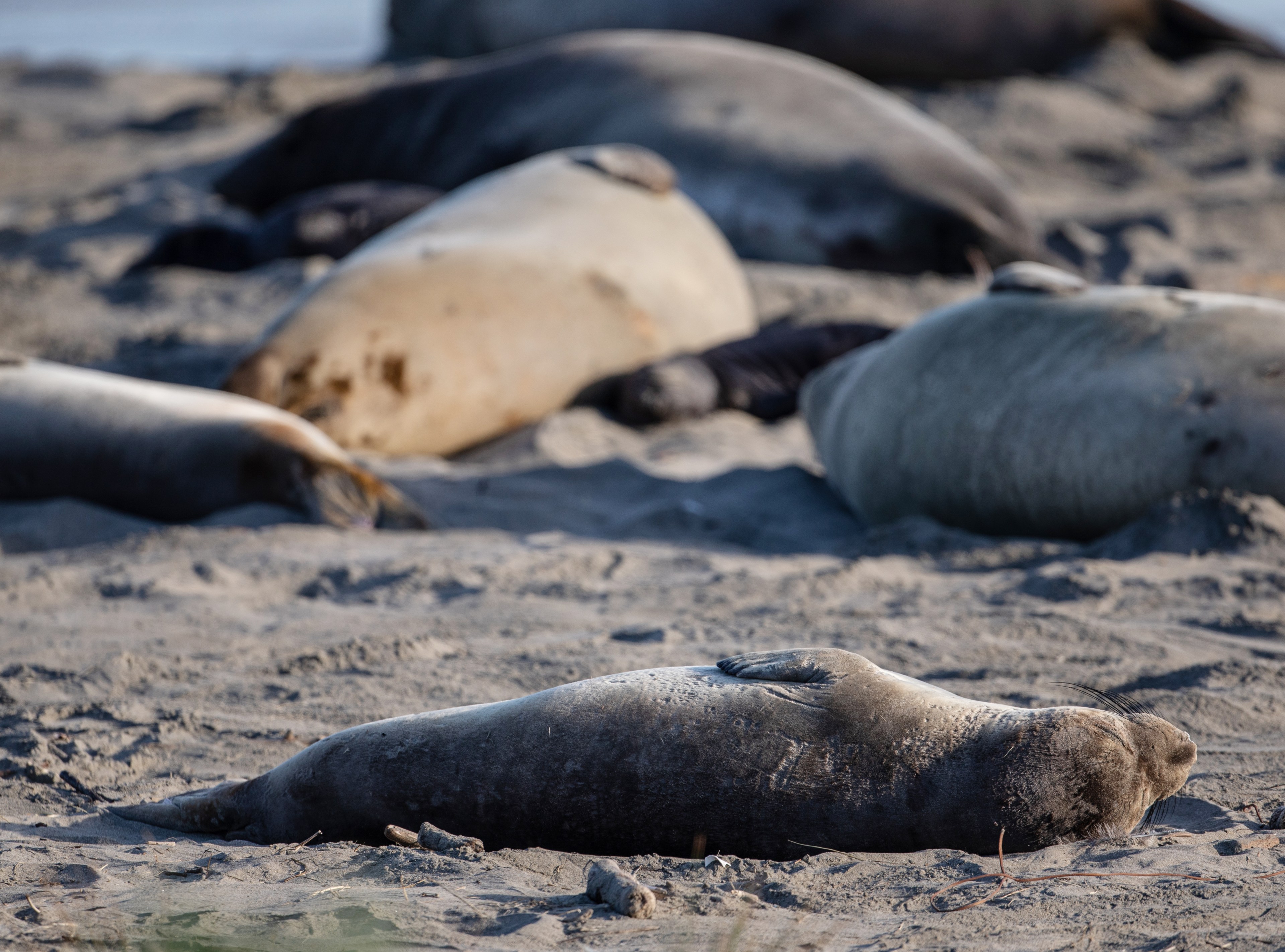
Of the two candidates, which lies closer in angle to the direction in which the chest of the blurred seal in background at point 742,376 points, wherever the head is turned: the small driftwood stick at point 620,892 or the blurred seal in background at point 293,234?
the blurred seal in background

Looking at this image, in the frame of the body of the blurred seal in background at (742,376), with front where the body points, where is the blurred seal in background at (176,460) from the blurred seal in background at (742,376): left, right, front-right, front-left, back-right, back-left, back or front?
front-left

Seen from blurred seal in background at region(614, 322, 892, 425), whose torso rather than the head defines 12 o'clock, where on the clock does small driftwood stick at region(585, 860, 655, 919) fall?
The small driftwood stick is roughly at 9 o'clock from the blurred seal in background.

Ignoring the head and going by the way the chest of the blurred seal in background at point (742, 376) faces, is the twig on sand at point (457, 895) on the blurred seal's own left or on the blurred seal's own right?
on the blurred seal's own left

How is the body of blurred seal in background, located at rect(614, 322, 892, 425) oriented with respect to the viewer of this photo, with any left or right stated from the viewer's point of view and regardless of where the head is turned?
facing to the left of the viewer

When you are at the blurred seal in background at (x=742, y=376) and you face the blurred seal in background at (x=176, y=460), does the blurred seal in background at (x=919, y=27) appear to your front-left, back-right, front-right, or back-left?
back-right

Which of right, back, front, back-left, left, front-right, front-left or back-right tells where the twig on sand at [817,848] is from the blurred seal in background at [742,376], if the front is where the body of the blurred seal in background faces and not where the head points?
left
